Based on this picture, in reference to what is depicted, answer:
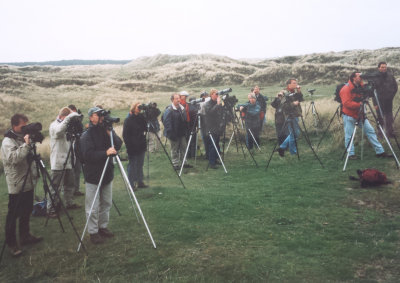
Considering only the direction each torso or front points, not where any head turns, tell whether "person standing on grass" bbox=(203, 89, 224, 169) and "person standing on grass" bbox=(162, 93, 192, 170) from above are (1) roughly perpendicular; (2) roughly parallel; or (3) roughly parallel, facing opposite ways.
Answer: roughly parallel

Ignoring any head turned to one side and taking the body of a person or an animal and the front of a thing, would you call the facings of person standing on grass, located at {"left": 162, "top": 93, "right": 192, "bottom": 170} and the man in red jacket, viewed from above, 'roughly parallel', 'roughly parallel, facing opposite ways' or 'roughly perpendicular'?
roughly parallel

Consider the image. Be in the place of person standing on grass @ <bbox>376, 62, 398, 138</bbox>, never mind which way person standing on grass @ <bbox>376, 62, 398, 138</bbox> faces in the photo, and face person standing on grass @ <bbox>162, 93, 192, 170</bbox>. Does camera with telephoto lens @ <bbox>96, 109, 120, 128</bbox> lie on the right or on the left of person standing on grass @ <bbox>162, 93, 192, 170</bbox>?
left

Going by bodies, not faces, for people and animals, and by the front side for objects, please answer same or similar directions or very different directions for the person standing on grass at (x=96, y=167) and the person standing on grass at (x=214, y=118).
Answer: same or similar directions
